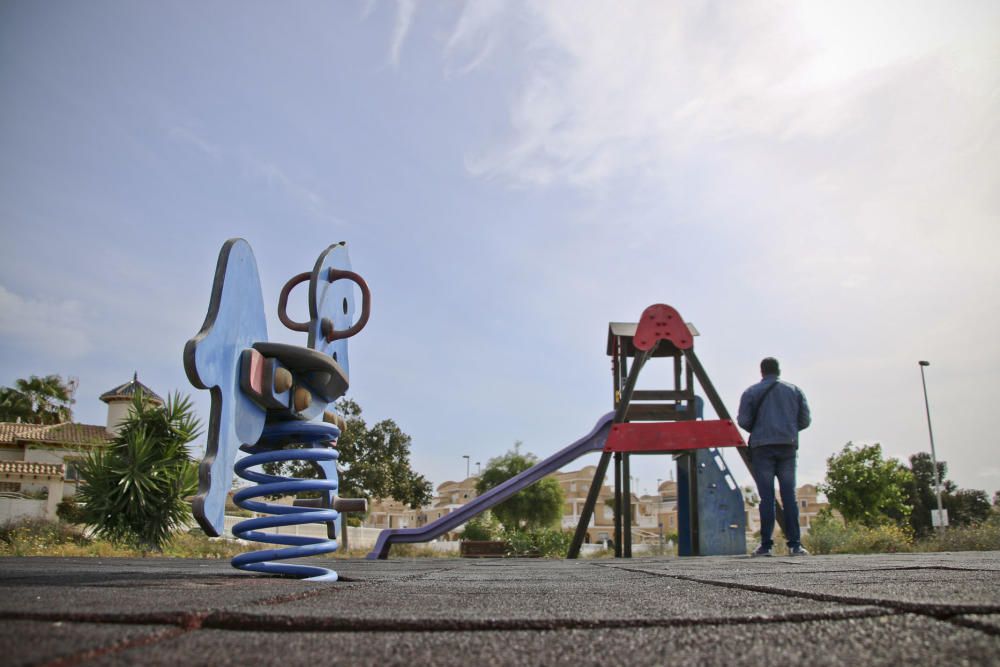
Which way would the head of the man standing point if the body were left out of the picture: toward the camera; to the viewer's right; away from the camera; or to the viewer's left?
away from the camera

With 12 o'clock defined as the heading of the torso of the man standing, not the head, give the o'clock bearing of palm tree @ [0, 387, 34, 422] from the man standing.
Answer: The palm tree is roughly at 10 o'clock from the man standing.

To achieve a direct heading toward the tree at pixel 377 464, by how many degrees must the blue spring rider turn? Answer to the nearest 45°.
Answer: approximately 45° to its left

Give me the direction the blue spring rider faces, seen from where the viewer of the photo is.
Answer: facing away from the viewer and to the right of the viewer

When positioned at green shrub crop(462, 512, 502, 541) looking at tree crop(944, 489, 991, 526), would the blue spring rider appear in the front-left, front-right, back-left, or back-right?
back-right

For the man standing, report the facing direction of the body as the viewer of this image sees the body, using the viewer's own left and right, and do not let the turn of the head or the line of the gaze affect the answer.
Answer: facing away from the viewer
